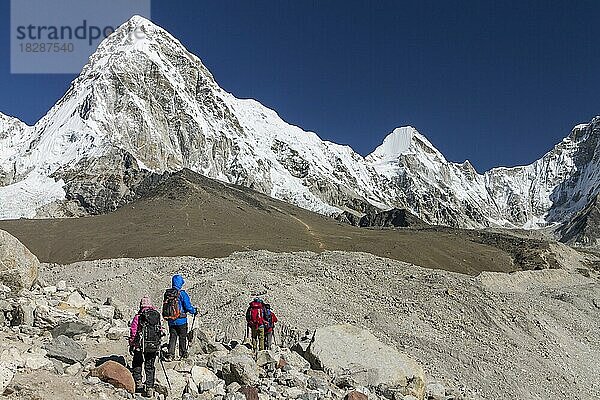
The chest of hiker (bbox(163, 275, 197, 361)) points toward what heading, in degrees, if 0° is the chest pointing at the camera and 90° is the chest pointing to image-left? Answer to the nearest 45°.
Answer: approximately 225°

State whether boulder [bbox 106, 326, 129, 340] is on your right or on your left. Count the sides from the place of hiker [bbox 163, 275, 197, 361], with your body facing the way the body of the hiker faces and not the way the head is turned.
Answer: on your left

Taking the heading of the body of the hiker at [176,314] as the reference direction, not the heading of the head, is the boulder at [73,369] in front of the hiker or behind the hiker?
behind

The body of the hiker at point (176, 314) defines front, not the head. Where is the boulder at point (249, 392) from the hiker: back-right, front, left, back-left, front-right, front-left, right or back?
right

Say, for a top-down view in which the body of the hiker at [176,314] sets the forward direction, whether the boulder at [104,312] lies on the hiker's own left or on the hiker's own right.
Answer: on the hiker's own left

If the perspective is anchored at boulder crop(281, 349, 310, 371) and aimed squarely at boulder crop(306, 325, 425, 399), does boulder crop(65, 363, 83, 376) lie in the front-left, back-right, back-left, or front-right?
back-right

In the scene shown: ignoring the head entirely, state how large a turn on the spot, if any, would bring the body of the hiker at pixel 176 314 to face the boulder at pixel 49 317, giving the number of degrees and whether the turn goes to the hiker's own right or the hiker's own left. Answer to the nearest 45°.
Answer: approximately 90° to the hiker's own left
